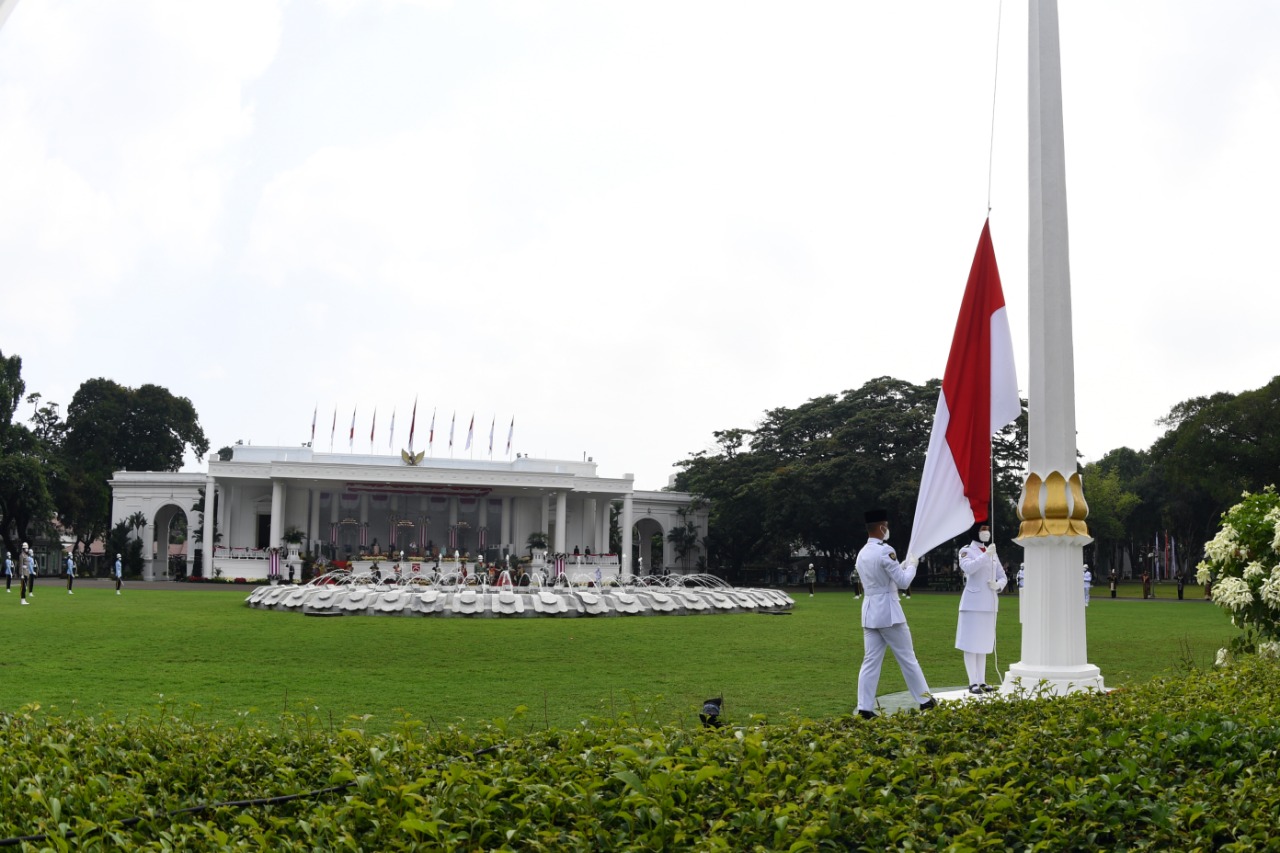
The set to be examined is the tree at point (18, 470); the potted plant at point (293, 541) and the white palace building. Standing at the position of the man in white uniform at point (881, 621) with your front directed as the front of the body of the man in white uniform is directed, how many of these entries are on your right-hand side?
0

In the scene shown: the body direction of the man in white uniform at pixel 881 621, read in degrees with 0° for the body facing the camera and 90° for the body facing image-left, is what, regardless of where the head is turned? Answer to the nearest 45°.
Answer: approximately 225°

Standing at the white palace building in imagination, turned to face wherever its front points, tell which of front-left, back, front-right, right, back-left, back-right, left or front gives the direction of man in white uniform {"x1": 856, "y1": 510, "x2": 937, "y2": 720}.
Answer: front

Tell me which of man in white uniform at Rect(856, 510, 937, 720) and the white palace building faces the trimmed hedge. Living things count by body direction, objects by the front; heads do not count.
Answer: the white palace building

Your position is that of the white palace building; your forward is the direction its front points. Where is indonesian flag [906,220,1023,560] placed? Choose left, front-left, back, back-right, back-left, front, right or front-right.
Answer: front

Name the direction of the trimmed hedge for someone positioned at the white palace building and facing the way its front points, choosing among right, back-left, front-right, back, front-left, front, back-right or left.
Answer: front

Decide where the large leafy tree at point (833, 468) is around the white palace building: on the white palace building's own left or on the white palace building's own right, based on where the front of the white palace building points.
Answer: on the white palace building's own left

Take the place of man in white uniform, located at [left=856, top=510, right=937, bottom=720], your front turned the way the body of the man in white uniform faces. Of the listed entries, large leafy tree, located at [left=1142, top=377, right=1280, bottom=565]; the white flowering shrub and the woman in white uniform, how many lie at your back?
0

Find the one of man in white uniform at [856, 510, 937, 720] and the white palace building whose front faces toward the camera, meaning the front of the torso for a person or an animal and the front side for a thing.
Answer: the white palace building

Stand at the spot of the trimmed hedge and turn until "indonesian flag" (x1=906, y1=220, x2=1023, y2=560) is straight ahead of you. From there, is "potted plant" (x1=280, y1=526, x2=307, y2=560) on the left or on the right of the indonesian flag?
left

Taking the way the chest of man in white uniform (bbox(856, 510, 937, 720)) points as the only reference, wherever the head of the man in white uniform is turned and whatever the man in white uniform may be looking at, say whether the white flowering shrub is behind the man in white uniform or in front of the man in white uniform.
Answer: in front

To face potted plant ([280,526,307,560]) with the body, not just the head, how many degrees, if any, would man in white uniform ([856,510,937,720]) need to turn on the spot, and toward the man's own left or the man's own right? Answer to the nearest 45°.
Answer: approximately 90° to the man's own left

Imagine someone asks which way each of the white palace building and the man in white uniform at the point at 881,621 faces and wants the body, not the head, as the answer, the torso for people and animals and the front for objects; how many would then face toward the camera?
1

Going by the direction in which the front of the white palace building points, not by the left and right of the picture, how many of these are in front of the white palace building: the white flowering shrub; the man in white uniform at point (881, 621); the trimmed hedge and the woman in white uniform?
4

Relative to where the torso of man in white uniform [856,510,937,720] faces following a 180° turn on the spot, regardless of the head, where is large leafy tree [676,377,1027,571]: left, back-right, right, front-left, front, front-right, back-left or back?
back-right
